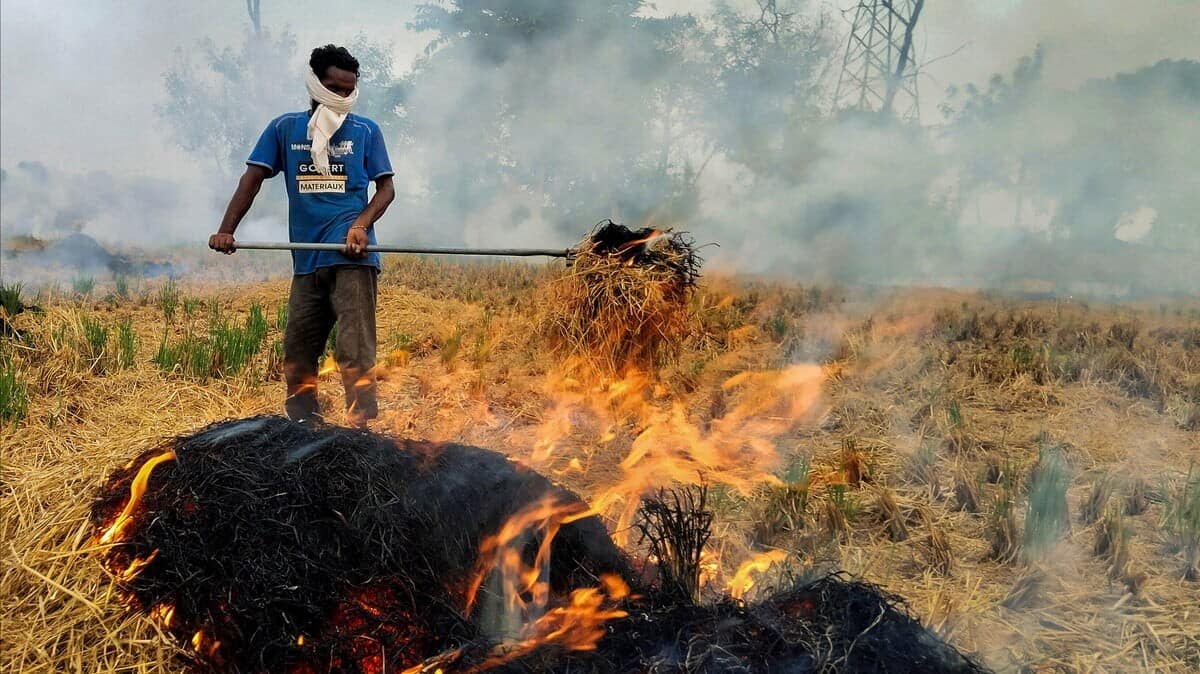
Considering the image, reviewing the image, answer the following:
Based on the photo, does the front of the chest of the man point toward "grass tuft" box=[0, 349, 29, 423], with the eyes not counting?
no

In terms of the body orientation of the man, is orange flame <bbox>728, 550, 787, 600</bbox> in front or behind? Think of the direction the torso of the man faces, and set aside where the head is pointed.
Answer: in front

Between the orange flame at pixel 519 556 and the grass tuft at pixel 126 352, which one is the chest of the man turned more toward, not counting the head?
the orange flame

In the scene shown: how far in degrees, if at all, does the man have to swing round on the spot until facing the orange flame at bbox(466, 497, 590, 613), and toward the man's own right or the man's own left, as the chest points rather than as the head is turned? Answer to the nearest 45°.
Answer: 0° — they already face it

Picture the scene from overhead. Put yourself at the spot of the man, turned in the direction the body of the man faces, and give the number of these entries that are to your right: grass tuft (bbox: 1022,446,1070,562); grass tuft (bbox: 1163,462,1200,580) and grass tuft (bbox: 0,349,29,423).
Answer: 1

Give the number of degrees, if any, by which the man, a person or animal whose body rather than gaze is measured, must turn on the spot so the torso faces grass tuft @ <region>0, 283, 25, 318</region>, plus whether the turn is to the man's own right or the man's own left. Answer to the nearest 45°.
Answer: approximately 135° to the man's own right

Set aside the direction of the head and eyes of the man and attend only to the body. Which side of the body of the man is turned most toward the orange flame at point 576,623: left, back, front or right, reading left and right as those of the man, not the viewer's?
front

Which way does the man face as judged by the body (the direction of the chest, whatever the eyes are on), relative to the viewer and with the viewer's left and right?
facing the viewer

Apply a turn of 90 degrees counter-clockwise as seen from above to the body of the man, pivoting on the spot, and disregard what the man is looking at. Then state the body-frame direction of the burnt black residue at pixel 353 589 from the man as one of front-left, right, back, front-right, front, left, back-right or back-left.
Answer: right

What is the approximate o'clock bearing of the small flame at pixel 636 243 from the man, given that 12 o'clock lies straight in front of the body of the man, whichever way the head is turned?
The small flame is roughly at 10 o'clock from the man.

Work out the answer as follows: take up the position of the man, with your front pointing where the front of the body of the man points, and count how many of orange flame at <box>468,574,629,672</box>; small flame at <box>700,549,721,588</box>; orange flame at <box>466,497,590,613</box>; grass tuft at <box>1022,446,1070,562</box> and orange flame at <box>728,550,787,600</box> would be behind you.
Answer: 0

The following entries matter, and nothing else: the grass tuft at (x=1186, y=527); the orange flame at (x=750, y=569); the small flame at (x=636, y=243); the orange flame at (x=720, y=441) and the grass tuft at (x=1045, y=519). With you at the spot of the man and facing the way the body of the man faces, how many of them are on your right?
0

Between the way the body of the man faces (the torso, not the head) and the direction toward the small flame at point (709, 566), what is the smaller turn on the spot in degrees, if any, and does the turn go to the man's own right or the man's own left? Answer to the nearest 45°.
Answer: approximately 45° to the man's own left

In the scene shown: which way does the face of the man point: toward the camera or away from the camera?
toward the camera

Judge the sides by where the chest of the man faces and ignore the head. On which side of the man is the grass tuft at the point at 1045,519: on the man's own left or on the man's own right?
on the man's own left

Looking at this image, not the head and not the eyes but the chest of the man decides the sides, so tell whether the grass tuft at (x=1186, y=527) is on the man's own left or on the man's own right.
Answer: on the man's own left

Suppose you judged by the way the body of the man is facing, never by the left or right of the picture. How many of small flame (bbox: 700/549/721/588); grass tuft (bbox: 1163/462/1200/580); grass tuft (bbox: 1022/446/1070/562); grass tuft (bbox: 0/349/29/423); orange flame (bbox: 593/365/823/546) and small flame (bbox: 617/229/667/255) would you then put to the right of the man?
1

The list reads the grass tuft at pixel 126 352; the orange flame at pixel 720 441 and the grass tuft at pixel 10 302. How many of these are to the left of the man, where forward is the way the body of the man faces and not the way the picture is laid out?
1

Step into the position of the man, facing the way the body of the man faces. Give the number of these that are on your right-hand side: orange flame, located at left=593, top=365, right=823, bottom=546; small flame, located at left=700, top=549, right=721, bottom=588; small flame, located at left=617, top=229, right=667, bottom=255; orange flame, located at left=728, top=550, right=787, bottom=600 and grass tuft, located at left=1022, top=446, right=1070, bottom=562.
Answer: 0
